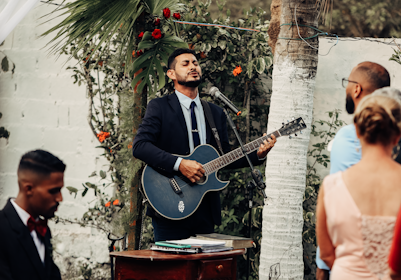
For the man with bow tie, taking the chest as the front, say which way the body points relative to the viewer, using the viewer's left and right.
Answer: facing the viewer and to the right of the viewer

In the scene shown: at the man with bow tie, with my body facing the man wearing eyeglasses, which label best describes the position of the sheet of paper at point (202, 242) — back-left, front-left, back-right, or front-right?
front-left

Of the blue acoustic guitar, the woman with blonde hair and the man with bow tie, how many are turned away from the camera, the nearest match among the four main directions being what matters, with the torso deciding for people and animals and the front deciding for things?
1

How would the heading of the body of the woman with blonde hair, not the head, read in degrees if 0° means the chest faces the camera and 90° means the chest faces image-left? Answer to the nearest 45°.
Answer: approximately 180°

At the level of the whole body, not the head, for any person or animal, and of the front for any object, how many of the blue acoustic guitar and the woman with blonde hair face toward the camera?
1

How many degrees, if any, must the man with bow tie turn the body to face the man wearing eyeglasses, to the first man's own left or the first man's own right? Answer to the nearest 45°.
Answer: approximately 45° to the first man's own left

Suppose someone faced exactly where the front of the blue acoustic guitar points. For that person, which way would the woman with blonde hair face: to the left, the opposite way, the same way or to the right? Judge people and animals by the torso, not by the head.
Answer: the opposite way

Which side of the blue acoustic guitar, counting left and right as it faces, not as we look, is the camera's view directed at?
front

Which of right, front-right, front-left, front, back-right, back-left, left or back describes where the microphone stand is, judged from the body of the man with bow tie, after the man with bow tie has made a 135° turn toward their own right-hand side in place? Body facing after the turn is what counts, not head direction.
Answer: back-right

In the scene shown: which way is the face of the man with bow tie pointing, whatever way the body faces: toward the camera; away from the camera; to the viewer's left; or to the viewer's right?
to the viewer's right

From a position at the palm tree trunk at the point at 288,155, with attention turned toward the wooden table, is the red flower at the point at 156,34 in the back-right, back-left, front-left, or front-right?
front-right

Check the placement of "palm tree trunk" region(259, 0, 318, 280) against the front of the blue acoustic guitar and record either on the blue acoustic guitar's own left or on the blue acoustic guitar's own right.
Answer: on the blue acoustic guitar's own left

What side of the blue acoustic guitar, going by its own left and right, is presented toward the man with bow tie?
front

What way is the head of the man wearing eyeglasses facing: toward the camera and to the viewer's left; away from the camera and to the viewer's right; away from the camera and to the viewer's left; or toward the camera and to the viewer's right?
away from the camera and to the viewer's left
